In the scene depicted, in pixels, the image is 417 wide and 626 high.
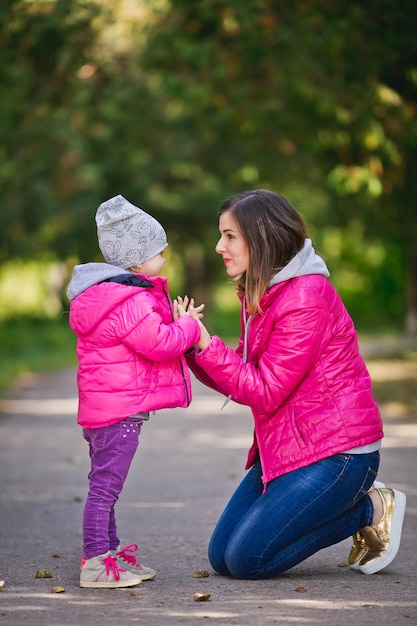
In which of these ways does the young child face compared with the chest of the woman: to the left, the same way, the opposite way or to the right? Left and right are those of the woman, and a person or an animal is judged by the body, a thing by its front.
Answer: the opposite way

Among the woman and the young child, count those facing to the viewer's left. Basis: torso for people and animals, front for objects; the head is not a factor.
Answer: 1

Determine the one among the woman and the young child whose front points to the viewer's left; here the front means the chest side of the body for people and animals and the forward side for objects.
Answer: the woman

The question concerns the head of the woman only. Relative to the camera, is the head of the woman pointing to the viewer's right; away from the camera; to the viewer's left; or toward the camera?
to the viewer's left

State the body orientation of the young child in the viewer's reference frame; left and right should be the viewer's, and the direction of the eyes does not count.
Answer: facing to the right of the viewer

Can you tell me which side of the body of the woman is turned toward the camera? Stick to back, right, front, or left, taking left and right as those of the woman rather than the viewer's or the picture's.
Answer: left
